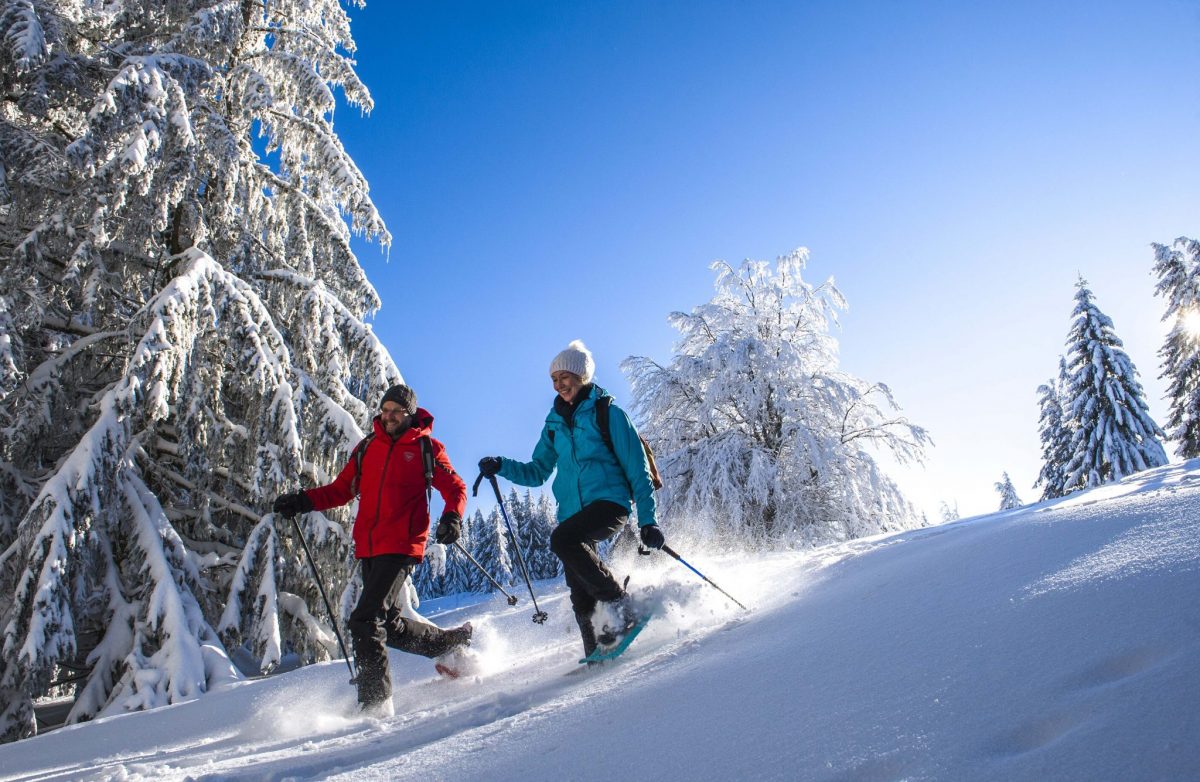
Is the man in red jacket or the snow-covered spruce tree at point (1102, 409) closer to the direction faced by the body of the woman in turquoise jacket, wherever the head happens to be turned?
the man in red jacket

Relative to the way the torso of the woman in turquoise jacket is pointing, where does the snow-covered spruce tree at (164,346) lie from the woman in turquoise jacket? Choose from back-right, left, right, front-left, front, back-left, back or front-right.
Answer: right

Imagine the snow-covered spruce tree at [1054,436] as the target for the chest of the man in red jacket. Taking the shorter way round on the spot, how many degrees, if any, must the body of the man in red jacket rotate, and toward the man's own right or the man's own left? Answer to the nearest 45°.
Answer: approximately 180°

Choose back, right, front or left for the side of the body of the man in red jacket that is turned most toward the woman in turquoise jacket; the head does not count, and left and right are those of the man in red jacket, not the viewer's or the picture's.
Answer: left

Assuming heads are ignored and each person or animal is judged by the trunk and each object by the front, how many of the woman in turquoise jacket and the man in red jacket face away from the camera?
0

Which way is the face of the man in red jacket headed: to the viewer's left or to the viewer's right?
to the viewer's left

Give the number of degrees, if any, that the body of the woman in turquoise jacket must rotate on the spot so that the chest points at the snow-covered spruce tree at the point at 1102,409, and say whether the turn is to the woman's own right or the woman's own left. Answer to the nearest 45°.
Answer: approximately 180°

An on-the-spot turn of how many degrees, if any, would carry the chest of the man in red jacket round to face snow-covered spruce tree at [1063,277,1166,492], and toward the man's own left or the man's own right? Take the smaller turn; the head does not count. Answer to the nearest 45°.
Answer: approximately 180°
